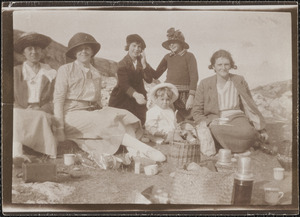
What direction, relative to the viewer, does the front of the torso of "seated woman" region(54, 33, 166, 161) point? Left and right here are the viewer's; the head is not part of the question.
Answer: facing the viewer and to the right of the viewer

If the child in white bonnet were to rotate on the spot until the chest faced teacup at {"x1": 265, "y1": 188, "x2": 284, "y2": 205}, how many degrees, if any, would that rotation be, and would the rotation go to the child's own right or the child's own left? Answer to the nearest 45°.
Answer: approximately 90° to the child's own left

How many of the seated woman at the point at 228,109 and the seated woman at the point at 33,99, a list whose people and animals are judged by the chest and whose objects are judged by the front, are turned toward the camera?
2

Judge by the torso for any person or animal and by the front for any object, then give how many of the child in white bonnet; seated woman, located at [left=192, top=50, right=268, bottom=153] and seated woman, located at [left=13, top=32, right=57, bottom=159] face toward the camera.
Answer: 3

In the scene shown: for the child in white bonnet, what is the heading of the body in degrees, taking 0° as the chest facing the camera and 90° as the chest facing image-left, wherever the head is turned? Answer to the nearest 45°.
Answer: approximately 0°

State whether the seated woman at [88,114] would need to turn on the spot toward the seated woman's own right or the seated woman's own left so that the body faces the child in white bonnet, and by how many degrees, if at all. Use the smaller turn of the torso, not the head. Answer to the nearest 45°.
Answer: approximately 45° to the seated woman's own left

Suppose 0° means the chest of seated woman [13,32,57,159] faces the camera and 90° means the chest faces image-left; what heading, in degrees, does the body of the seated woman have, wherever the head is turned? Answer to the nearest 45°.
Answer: approximately 0°

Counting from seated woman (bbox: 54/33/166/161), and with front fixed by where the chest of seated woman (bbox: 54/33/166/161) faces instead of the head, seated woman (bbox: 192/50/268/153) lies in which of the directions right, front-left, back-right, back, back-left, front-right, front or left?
front-left

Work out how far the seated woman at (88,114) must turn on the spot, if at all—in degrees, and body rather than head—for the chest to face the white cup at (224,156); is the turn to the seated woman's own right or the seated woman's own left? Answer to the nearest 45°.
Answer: approximately 45° to the seated woman's own left

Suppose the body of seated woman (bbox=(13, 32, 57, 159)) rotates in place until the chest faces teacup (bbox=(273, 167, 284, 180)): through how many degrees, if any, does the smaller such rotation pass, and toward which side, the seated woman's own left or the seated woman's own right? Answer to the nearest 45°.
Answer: approximately 90° to the seated woman's own left
